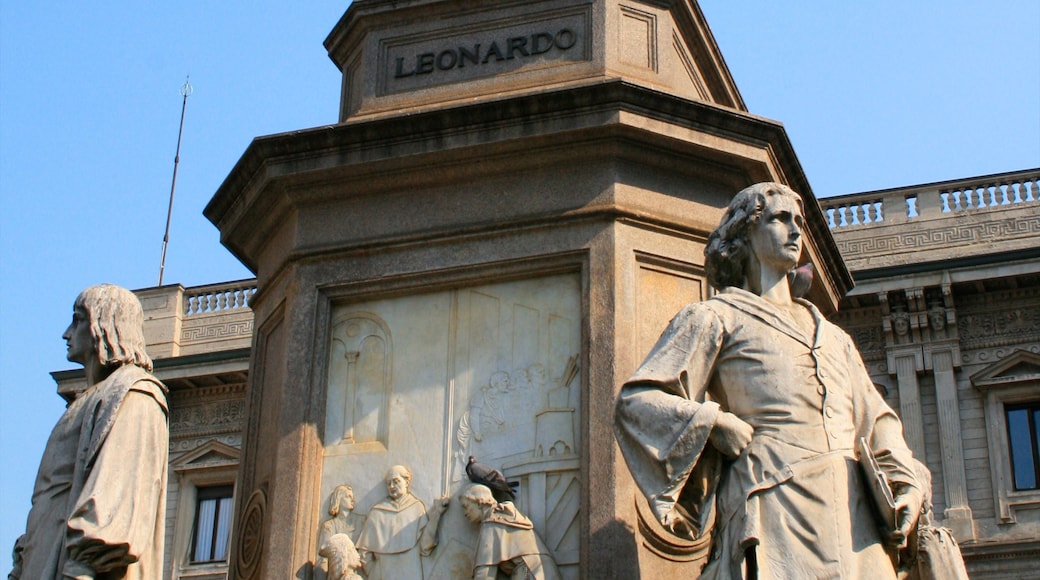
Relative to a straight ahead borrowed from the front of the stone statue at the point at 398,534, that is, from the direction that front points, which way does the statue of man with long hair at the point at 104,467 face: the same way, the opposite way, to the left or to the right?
to the right

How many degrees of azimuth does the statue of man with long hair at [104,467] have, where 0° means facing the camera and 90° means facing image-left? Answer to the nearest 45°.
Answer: approximately 90°

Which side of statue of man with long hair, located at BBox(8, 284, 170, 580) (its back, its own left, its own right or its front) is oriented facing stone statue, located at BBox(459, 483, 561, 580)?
back

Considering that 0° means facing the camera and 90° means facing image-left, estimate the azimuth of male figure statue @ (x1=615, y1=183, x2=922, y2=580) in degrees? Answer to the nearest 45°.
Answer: approximately 315°

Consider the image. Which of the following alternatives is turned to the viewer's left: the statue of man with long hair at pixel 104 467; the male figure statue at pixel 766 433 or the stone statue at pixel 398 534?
the statue of man with long hair

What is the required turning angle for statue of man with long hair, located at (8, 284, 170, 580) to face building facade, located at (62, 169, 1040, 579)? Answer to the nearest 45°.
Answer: approximately 135° to its right

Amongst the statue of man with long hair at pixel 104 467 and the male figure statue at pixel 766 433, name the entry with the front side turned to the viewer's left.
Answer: the statue of man with long hair

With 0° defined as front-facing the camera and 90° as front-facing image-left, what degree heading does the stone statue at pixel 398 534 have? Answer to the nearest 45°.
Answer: approximately 0°
